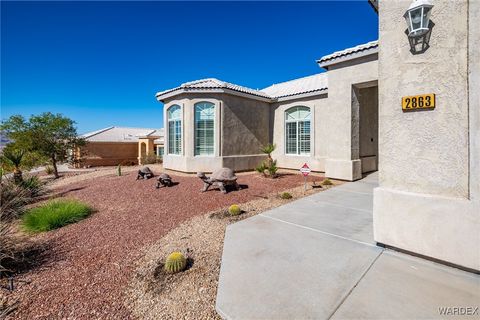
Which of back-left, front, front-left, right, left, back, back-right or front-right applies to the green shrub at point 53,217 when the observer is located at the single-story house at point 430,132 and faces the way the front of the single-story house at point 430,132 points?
front-right

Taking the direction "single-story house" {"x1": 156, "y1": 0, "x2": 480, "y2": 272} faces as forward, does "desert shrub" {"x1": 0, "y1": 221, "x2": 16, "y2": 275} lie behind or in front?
in front

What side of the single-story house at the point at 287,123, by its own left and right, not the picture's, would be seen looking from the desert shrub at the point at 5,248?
front

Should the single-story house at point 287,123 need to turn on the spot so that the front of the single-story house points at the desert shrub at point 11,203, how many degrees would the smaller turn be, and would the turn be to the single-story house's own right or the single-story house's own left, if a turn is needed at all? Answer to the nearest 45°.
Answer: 0° — it already faces it

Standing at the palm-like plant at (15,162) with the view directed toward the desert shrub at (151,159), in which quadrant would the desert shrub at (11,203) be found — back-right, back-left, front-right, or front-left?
back-right

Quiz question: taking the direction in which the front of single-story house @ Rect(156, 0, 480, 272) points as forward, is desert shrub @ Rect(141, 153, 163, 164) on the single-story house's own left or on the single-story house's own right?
on the single-story house's own right

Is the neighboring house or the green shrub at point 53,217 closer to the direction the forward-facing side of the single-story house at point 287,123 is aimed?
the green shrub

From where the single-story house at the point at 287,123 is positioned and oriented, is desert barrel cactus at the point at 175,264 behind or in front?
in front

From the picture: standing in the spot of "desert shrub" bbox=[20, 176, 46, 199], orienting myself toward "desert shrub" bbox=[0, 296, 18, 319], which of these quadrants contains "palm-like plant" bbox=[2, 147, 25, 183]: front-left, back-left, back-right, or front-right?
back-right

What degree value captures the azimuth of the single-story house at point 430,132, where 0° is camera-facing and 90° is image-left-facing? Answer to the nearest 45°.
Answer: approximately 45°
